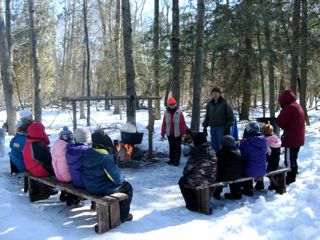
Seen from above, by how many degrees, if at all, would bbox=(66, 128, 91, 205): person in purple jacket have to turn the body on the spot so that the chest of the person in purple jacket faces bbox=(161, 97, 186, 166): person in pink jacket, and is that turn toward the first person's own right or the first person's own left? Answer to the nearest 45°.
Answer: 0° — they already face them

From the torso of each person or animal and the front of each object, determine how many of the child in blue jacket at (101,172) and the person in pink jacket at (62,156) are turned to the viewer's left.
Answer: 0

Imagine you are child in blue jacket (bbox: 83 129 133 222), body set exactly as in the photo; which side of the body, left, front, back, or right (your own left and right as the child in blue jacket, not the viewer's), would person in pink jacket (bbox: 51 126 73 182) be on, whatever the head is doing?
left

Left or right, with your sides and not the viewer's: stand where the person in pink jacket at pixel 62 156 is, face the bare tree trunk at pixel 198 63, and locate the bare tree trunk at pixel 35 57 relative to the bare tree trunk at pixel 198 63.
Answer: left

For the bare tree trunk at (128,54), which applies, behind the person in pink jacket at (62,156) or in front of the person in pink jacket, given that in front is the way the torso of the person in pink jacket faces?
in front

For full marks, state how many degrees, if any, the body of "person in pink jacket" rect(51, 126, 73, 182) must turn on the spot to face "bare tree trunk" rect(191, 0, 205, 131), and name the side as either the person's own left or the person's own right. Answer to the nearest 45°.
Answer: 0° — they already face it

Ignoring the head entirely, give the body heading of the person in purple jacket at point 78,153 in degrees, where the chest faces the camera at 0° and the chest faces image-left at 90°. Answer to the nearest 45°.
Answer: approximately 225°

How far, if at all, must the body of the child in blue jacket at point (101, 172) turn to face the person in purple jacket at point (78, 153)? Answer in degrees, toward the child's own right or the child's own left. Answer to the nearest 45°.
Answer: approximately 90° to the child's own left

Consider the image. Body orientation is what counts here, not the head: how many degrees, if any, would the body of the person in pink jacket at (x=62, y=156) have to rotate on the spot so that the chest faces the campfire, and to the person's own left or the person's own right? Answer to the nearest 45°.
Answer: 0° — they already face it

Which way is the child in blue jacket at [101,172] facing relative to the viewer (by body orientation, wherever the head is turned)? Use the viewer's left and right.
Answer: facing away from the viewer and to the right of the viewer

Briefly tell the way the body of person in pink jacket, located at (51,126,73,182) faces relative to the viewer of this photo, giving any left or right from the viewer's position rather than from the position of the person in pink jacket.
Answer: facing away from the viewer and to the right of the viewer

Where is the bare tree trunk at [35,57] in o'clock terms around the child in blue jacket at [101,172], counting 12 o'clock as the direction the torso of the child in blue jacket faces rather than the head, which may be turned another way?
The bare tree trunk is roughly at 10 o'clock from the child in blue jacket.

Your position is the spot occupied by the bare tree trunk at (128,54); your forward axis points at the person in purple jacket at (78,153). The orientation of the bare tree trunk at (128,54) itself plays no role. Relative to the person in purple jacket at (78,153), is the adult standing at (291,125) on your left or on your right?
left
